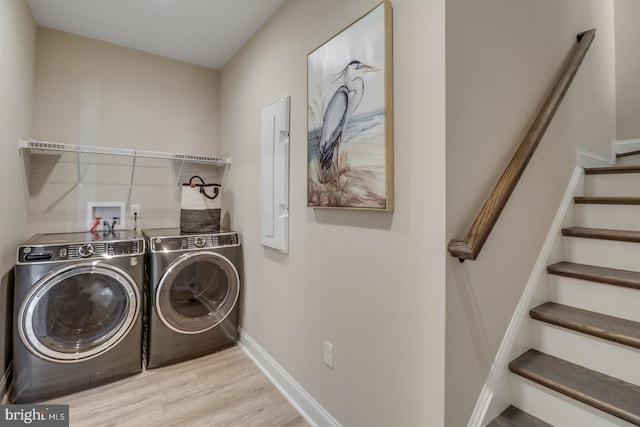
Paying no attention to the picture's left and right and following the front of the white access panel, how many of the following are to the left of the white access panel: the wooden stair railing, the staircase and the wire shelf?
2

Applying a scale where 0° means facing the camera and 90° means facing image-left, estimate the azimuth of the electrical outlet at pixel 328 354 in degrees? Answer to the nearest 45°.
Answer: approximately 45°

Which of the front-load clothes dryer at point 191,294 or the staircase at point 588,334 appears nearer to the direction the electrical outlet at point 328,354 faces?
the front-load clothes dryer

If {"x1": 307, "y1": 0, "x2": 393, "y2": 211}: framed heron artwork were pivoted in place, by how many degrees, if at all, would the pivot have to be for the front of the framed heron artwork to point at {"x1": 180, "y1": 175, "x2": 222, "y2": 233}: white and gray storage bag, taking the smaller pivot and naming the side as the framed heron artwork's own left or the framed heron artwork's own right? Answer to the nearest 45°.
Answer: approximately 90° to the framed heron artwork's own right

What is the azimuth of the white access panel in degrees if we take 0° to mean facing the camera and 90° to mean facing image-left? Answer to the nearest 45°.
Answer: approximately 45°

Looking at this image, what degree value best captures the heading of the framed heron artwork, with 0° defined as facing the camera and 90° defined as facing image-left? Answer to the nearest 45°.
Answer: approximately 45°
